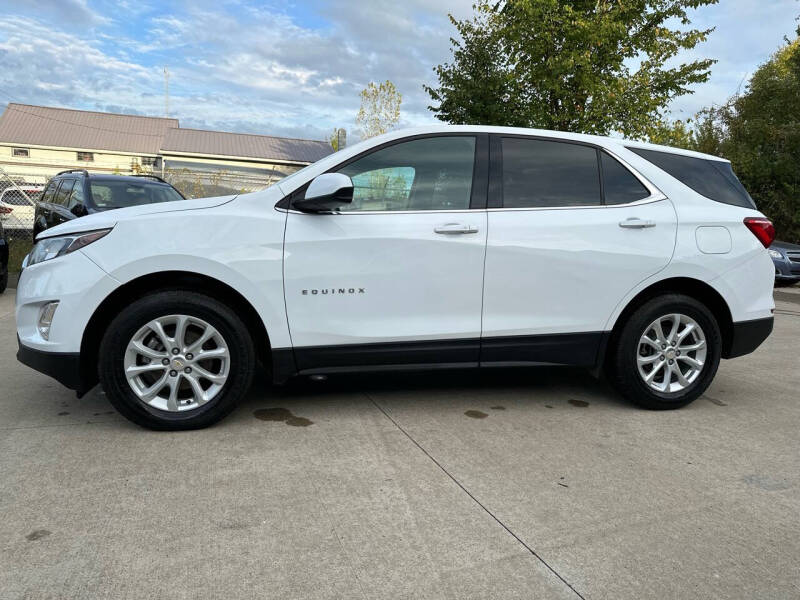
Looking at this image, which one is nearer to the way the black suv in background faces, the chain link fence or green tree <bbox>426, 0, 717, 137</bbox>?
the green tree

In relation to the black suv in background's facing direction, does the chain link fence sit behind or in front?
behind

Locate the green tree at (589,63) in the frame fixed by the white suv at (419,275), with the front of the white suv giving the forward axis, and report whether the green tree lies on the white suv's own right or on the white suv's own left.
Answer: on the white suv's own right

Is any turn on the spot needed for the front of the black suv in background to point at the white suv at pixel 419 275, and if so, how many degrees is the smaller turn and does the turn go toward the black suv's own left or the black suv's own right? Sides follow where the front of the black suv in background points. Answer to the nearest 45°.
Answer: approximately 45° to the black suv's own right

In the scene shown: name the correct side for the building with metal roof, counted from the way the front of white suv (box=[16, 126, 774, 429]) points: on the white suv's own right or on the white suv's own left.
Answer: on the white suv's own right

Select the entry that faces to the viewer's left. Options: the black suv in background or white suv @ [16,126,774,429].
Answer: the white suv

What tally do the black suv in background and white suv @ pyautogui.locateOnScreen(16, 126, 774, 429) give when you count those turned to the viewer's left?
1

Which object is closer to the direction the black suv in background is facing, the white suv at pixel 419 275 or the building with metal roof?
the white suv

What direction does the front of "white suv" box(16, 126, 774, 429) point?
to the viewer's left

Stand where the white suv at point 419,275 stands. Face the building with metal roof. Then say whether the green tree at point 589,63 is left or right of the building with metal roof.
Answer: right

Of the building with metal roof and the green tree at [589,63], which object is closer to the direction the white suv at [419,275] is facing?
the building with metal roof

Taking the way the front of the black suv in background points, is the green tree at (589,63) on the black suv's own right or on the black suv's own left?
on the black suv's own left

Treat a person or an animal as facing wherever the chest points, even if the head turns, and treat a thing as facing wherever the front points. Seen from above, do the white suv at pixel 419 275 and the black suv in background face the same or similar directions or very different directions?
very different directions

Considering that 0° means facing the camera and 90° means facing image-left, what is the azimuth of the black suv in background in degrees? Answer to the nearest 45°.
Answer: approximately 315°

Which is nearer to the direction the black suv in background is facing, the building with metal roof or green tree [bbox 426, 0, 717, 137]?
the green tree

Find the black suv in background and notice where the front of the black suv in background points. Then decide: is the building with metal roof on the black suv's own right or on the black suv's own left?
on the black suv's own left
